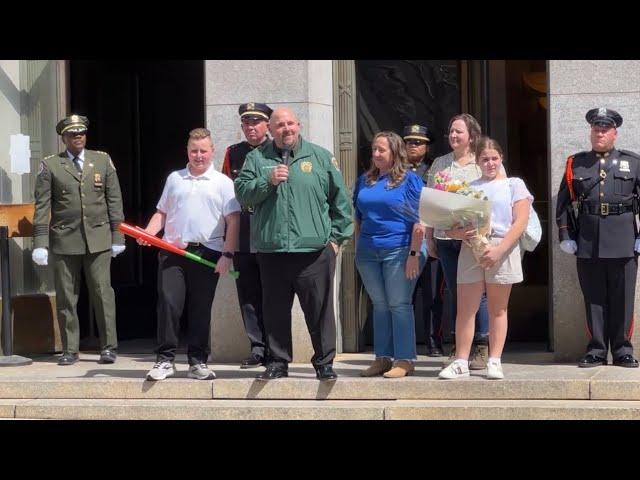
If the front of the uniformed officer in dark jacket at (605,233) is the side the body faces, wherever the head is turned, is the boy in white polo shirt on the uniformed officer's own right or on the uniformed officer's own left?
on the uniformed officer's own right

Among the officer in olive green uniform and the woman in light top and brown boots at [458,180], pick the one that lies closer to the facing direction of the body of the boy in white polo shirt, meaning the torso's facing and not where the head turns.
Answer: the woman in light top and brown boots

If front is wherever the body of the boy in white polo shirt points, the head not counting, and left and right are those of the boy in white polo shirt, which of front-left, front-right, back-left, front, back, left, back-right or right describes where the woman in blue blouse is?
left

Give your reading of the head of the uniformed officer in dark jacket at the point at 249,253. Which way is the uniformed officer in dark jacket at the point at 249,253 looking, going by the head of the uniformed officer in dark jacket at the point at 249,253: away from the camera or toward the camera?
toward the camera

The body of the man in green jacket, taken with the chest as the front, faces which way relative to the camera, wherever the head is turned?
toward the camera

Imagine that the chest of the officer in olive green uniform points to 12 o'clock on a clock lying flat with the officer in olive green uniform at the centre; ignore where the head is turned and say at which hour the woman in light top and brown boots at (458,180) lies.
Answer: The woman in light top and brown boots is roughly at 10 o'clock from the officer in olive green uniform.

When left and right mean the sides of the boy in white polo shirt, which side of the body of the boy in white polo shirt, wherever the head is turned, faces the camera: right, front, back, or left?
front

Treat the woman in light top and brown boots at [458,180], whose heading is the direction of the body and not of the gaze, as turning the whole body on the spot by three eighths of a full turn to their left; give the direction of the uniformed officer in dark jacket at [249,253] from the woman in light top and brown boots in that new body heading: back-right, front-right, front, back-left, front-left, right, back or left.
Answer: back

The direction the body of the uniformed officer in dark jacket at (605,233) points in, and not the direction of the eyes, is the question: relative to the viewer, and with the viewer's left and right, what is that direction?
facing the viewer

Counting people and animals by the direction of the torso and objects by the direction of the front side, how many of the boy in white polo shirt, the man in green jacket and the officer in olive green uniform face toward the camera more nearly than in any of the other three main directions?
3

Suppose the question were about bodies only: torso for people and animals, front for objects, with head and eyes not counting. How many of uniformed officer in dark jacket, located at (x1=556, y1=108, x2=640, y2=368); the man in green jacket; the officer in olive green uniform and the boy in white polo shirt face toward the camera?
4

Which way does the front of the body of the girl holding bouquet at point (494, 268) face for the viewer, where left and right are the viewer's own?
facing the viewer and to the left of the viewer

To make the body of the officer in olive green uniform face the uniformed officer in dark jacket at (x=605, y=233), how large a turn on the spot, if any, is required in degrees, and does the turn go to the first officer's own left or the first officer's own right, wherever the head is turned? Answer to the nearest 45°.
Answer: approximately 45° to the first officer's own left

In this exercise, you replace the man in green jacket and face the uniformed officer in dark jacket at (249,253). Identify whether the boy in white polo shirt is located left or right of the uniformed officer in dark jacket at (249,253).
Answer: left

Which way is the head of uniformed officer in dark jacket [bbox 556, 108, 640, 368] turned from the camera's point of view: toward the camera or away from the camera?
toward the camera

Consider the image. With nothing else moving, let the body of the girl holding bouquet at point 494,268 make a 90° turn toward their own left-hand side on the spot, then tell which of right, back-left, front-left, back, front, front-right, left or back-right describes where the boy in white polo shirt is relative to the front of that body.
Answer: back-right
